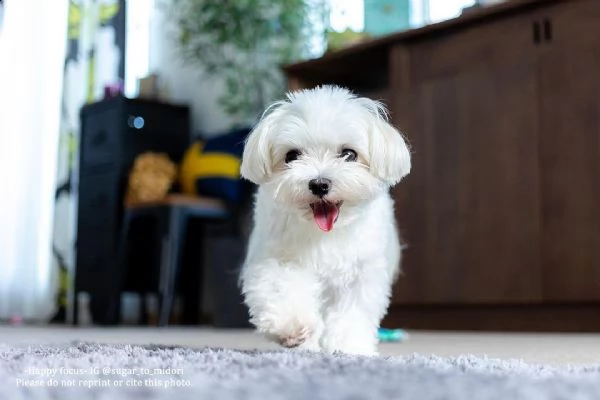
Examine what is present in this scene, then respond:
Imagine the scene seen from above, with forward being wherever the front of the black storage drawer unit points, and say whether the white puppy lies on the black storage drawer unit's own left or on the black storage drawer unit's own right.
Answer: on the black storage drawer unit's own left

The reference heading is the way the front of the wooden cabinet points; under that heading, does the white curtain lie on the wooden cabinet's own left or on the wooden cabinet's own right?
on the wooden cabinet's own right

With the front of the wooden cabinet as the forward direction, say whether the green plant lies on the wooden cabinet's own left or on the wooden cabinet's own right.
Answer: on the wooden cabinet's own right

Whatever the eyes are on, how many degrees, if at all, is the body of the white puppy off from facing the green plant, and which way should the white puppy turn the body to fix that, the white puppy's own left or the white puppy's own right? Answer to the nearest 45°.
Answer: approximately 180°

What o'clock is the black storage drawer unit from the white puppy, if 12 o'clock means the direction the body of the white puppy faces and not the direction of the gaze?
The black storage drawer unit is roughly at 5 o'clock from the white puppy.

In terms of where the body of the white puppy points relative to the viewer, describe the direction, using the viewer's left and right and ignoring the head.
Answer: facing the viewer

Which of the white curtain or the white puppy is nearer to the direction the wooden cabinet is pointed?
the white puppy

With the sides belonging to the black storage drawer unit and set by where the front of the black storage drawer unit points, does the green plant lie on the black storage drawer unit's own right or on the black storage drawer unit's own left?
on the black storage drawer unit's own left

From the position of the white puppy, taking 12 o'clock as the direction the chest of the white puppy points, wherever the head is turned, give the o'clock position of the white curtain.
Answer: The white curtain is roughly at 5 o'clock from the white puppy.

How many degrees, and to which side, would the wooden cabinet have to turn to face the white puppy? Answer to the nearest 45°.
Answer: approximately 45° to its left

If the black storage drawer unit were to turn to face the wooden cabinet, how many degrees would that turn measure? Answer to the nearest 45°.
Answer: approximately 90° to its left

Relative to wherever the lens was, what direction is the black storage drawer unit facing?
facing the viewer and to the left of the viewer

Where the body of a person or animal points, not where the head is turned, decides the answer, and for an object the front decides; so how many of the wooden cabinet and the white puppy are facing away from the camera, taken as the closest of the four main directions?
0

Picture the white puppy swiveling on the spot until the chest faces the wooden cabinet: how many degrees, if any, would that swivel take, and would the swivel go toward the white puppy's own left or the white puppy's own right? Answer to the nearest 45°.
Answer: approximately 135° to the white puppy's own left

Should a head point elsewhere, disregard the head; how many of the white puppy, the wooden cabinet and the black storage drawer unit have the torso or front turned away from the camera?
0

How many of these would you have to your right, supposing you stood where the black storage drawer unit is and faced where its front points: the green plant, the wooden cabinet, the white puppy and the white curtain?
1

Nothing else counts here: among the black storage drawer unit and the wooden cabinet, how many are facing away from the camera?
0
